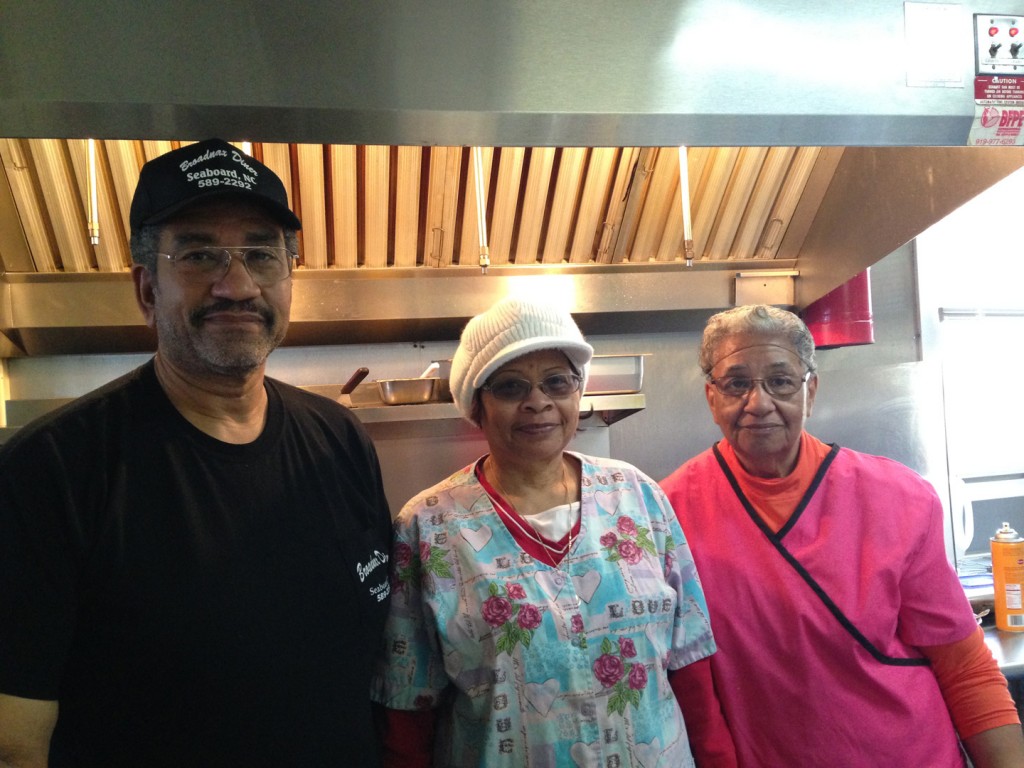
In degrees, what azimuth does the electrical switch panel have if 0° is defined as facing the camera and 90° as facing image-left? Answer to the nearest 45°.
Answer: approximately 0°

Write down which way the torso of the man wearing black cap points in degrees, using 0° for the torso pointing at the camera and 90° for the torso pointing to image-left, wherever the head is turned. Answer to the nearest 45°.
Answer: approximately 315°

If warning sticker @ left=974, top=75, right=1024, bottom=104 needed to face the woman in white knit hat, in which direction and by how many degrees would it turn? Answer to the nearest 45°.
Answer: approximately 90° to its right

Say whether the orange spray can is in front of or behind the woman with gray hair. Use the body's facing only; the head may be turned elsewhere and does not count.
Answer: behind
